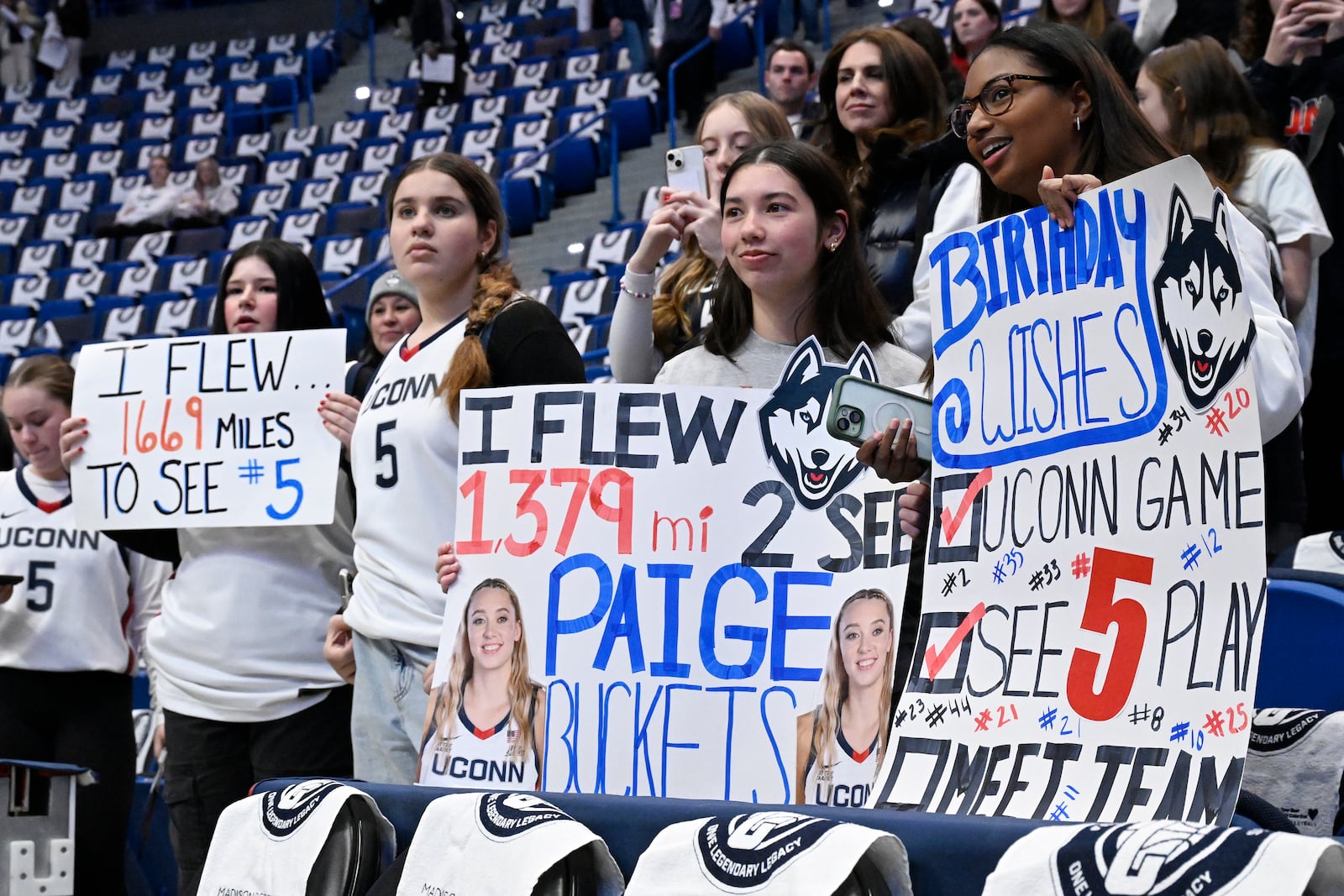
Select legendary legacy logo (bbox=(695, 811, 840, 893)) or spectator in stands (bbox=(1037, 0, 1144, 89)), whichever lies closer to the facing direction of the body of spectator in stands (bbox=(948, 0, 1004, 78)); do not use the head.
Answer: the legendary legacy logo

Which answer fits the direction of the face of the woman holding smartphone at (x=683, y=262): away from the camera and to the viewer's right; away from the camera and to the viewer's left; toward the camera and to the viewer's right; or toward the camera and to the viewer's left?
toward the camera and to the viewer's left

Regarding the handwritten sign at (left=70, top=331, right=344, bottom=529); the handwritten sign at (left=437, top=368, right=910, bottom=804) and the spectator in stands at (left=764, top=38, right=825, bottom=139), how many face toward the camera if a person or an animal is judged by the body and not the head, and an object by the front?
3

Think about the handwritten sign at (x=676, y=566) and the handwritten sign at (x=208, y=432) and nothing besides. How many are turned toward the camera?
2

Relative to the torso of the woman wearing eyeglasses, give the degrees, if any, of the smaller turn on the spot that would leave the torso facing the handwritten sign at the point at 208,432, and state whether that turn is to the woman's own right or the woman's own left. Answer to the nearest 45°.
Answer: approximately 90° to the woman's own right

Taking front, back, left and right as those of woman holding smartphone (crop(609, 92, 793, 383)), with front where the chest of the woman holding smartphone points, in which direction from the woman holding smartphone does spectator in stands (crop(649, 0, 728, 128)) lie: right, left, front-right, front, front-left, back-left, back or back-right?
back-right

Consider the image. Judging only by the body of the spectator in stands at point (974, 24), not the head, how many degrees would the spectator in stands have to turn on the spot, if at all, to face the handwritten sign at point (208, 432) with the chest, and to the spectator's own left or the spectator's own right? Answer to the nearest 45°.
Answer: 0° — they already face it

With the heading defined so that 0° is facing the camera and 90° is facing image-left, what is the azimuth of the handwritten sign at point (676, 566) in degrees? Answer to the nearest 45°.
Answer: approximately 0°

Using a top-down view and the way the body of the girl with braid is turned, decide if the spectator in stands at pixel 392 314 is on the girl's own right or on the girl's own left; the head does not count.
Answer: on the girl's own right

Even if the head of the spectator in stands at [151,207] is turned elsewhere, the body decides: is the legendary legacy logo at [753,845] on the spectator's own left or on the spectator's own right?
on the spectator's own left

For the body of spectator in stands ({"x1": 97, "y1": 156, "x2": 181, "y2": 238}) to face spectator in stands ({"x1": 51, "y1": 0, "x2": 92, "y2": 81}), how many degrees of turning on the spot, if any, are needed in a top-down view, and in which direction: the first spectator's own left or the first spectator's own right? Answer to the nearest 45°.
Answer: approximately 135° to the first spectator's own right

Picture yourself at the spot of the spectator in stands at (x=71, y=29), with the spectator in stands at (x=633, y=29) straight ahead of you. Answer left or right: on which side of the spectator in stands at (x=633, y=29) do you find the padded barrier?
right
